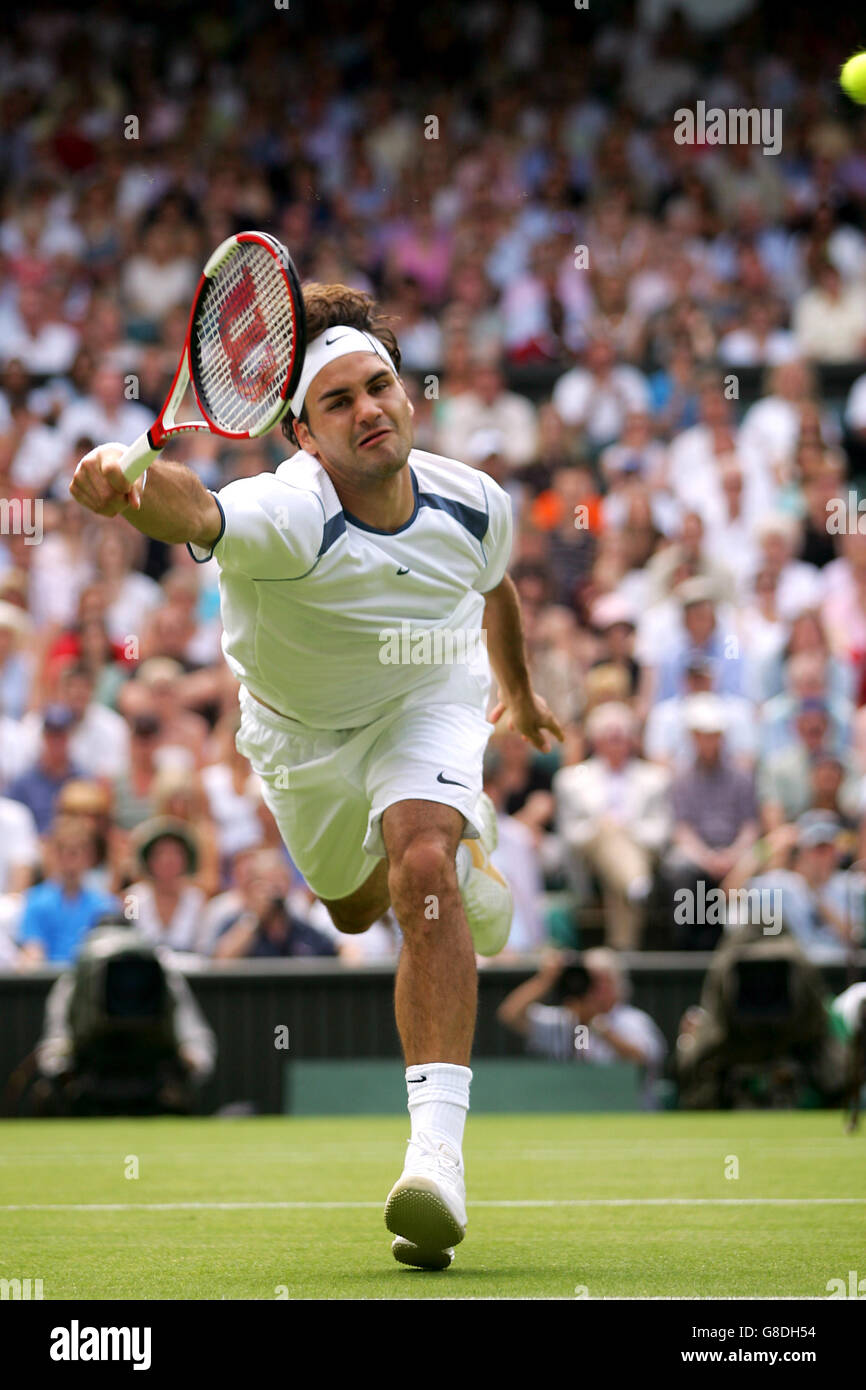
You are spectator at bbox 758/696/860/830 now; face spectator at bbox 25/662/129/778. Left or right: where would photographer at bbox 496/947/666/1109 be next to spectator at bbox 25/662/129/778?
left

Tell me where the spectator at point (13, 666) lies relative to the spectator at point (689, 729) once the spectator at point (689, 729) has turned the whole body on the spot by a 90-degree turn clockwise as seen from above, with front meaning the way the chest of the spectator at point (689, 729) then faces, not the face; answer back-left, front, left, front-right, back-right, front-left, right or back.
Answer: front

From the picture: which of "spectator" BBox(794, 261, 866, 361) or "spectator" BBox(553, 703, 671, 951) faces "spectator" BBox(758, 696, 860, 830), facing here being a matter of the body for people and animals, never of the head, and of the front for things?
"spectator" BBox(794, 261, 866, 361)

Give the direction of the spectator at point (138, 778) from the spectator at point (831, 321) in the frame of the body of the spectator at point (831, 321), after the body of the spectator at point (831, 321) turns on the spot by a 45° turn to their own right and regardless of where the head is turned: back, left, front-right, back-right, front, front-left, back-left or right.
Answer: front

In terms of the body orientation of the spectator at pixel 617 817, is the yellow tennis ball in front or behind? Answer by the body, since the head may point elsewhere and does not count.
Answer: in front

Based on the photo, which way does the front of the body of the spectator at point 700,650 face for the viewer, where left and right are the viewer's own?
facing the viewer

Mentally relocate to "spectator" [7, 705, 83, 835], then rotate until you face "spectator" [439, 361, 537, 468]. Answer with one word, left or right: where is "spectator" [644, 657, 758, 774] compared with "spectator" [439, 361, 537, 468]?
right

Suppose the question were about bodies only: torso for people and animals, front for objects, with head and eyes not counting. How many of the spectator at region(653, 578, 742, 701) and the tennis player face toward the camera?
2

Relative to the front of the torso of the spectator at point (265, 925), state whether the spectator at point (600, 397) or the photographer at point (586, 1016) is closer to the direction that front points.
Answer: the photographer

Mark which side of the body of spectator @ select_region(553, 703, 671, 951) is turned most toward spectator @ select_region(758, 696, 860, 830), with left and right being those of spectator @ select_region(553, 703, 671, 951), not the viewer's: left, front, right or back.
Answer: left

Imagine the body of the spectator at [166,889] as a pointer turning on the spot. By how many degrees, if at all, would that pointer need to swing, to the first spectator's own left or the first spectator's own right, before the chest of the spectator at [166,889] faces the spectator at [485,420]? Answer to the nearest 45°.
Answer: approximately 135° to the first spectator's own left

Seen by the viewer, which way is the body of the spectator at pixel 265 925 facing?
toward the camera

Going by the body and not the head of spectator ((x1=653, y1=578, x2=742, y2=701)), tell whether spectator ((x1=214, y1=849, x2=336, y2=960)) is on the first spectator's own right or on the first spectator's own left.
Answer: on the first spectator's own right

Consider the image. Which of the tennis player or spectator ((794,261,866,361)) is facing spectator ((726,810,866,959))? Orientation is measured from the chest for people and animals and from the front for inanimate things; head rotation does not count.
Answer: spectator ((794,261,866,361))

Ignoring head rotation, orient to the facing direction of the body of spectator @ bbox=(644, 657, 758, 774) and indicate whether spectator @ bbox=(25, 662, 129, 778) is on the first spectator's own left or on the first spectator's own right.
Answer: on the first spectator's own right
